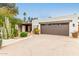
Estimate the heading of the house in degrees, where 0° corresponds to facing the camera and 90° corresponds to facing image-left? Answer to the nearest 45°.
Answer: approximately 45°
